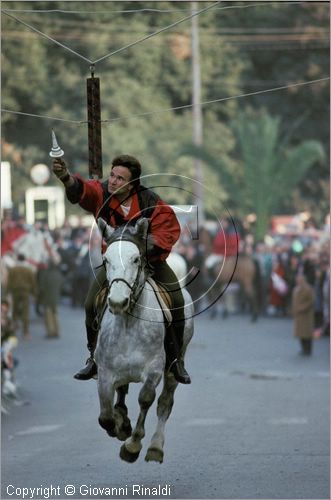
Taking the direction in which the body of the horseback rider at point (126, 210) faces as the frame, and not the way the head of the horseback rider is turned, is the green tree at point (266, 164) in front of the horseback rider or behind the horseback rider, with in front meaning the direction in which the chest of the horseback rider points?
behind

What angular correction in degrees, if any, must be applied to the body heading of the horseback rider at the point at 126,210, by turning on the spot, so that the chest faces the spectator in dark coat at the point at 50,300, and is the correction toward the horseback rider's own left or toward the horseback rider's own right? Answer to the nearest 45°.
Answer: approximately 180°

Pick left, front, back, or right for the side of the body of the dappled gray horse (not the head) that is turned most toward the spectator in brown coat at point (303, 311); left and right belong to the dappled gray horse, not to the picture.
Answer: back

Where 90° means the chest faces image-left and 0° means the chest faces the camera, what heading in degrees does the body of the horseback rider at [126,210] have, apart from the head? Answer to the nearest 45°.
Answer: approximately 0°

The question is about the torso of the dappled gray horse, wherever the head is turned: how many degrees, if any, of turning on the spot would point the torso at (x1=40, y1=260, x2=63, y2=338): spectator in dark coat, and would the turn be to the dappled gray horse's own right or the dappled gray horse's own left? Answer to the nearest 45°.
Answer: approximately 180°
